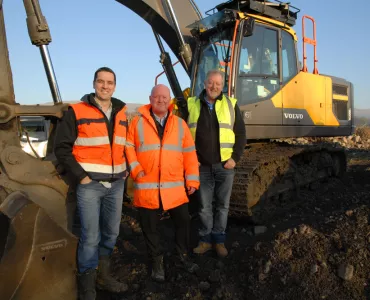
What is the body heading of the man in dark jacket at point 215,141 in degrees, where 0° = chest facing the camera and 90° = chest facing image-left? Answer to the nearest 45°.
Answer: approximately 0°

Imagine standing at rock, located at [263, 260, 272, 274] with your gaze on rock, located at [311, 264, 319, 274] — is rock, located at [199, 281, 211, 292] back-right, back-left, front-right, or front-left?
back-right

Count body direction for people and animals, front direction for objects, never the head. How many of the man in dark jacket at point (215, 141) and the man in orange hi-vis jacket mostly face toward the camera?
2

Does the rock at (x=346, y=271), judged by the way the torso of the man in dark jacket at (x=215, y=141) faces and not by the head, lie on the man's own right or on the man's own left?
on the man's own left

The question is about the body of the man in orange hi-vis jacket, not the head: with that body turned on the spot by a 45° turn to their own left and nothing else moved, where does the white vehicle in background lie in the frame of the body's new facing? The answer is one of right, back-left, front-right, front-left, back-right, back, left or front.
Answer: back
